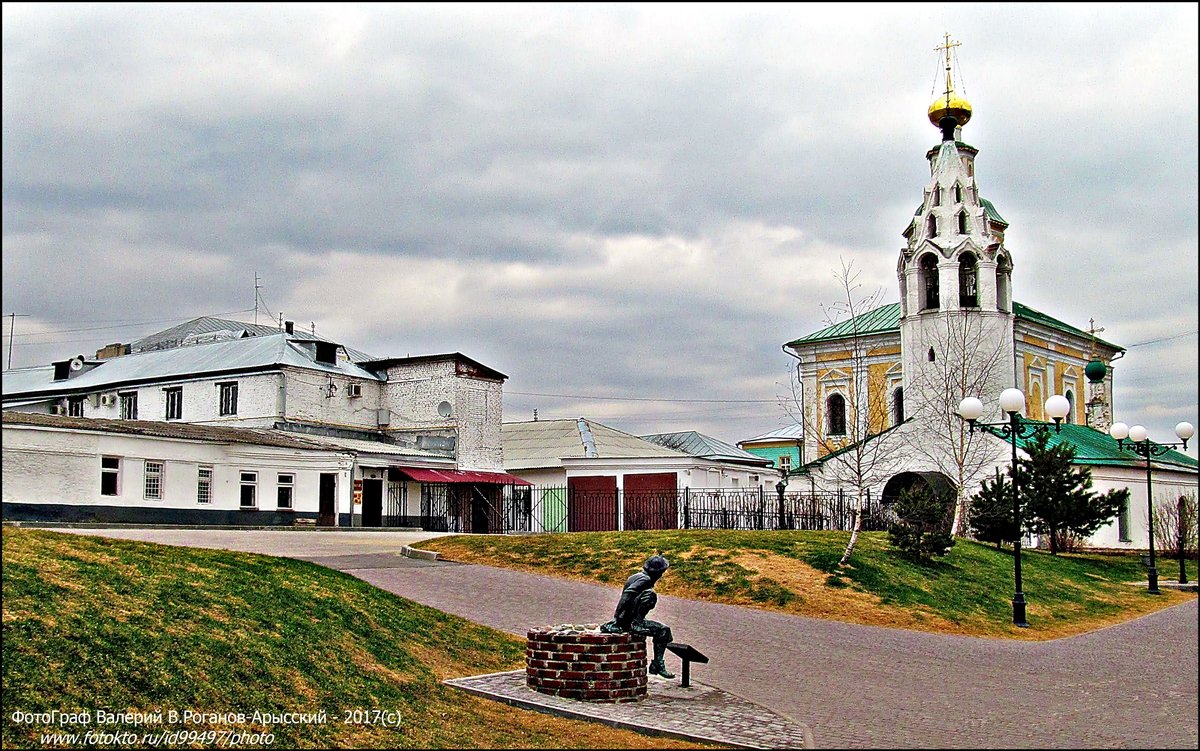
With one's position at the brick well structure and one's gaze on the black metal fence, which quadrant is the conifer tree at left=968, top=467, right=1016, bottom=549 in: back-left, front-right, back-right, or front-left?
front-right

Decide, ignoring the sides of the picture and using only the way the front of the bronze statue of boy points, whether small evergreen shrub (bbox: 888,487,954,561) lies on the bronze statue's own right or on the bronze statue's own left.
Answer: on the bronze statue's own left

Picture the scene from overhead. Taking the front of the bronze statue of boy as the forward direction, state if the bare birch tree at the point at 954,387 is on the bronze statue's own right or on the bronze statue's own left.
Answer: on the bronze statue's own left

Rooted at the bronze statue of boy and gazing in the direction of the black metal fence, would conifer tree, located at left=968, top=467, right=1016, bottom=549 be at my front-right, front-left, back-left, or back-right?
front-right

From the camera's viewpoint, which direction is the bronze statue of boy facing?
to the viewer's right

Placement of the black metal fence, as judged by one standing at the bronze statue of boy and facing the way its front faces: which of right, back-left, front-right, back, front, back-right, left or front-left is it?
left

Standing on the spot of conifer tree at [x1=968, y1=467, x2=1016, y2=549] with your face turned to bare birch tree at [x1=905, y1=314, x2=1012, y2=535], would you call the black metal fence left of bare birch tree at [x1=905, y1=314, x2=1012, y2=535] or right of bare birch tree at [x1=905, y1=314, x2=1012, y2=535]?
left
